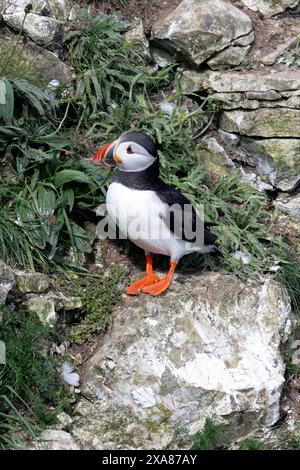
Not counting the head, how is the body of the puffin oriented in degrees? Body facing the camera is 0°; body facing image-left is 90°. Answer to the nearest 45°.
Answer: approximately 45°
